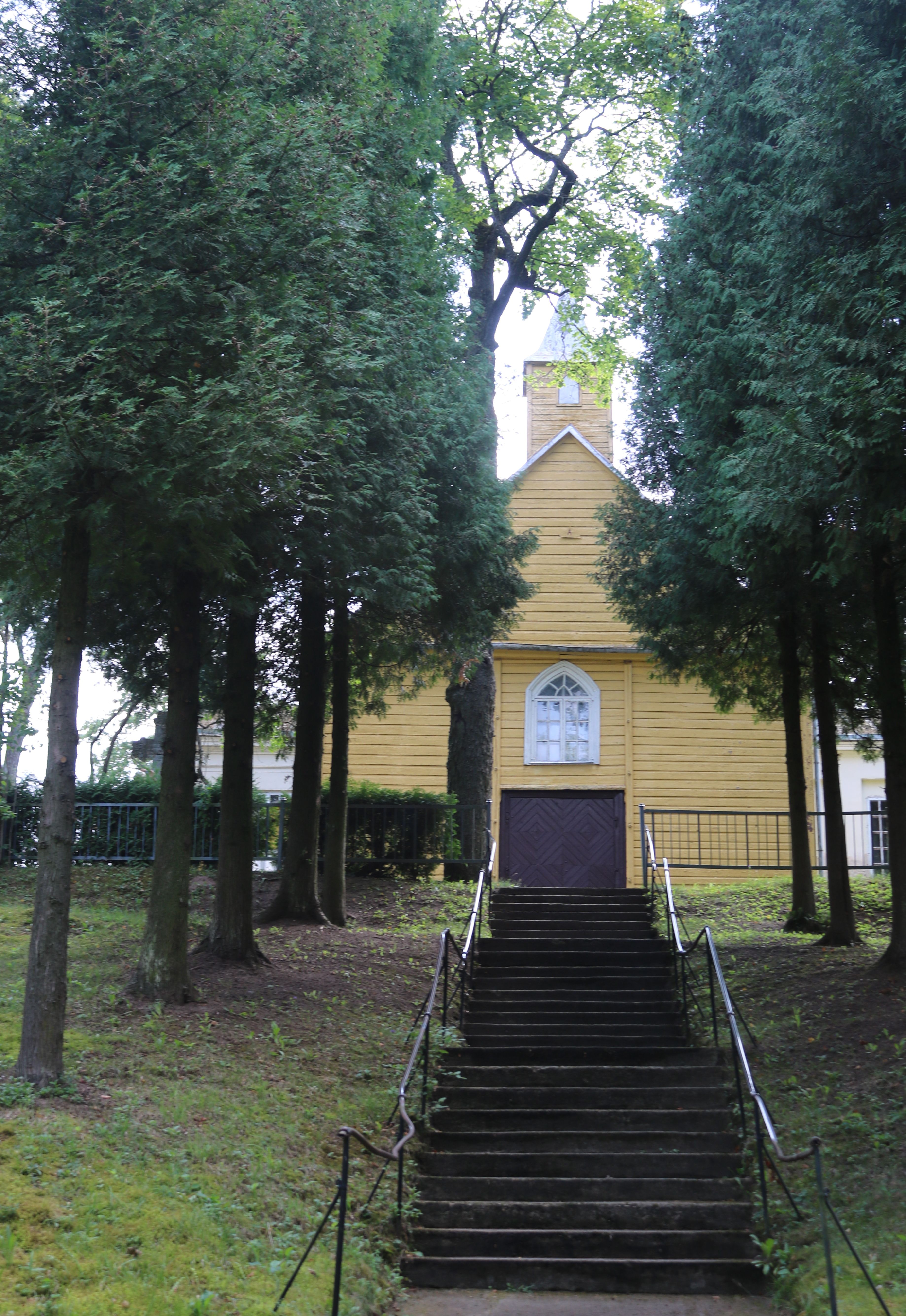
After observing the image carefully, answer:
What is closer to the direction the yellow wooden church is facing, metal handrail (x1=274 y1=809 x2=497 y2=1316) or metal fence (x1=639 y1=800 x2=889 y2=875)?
the metal handrail

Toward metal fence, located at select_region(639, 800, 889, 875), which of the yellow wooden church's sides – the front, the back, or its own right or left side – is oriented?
left

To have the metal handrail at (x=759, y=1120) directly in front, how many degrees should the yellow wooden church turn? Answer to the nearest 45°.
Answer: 0° — it already faces it

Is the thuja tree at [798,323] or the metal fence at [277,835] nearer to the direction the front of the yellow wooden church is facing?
the thuja tree

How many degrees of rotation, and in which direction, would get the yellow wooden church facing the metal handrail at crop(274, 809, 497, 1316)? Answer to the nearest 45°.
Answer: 0° — it already faces it

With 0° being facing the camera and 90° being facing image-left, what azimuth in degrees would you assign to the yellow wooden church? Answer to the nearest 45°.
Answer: approximately 0°

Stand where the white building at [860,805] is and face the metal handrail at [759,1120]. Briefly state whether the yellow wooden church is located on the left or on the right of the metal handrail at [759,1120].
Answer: right

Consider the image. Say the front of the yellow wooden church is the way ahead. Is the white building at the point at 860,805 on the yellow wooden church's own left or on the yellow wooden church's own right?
on the yellow wooden church's own left

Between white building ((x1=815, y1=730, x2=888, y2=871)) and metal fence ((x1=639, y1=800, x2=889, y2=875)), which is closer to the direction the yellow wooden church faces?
the metal fence

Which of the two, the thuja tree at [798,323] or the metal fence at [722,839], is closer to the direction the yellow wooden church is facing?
the thuja tree
